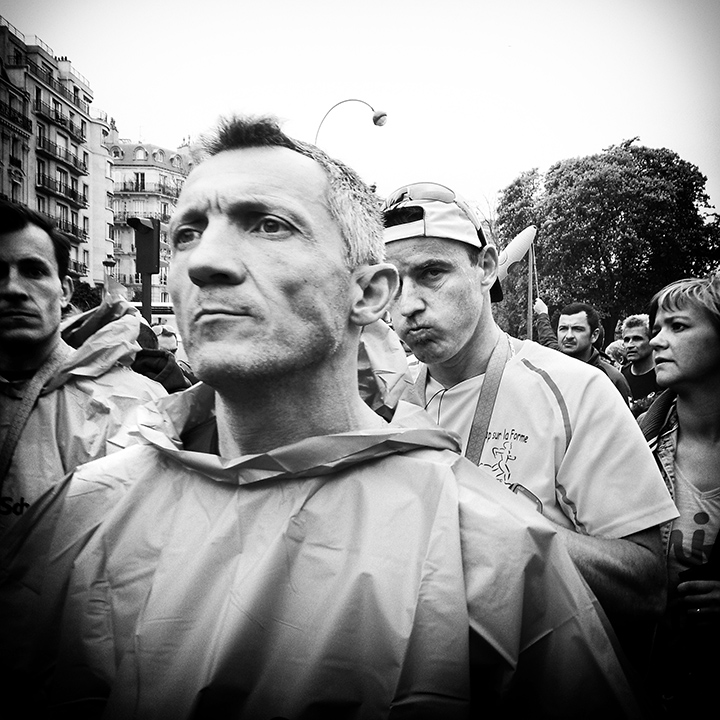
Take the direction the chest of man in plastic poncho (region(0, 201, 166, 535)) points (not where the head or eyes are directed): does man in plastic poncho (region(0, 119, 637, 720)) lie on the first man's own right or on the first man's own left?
on the first man's own left

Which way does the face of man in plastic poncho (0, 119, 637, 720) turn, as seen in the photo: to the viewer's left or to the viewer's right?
to the viewer's left

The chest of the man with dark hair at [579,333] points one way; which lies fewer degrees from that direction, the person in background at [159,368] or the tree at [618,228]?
the person in background

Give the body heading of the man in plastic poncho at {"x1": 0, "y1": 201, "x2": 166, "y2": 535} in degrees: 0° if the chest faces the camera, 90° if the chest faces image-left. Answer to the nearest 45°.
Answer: approximately 45°

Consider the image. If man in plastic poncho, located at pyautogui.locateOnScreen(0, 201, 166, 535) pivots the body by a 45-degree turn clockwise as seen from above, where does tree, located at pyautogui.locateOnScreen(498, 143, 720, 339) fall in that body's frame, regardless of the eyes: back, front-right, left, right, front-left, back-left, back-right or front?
back-right

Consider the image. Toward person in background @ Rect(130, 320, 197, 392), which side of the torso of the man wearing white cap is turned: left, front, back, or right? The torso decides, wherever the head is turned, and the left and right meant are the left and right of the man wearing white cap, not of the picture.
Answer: right

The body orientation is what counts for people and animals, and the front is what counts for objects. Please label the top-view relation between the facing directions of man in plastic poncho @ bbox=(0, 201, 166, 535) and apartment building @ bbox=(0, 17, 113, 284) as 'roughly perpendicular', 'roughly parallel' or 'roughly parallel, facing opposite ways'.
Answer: roughly perpendicular

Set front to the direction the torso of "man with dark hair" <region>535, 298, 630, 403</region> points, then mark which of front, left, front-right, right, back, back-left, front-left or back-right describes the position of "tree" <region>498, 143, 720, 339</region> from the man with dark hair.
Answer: back-right

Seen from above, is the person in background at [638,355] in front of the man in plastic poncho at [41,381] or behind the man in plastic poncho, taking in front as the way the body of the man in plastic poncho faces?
behind

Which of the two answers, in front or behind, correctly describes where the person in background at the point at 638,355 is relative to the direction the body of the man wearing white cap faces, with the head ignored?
behind
